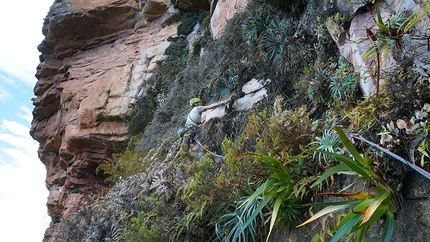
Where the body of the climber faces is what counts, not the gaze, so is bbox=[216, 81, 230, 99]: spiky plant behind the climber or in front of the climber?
in front

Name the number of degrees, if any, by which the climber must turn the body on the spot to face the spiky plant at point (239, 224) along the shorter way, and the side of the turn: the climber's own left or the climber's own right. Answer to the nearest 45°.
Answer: approximately 90° to the climber's own right

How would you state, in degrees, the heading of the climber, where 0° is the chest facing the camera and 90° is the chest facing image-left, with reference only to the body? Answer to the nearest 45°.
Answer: approximately 270°

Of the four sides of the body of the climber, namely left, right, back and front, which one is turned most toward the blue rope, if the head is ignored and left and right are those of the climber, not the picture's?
right

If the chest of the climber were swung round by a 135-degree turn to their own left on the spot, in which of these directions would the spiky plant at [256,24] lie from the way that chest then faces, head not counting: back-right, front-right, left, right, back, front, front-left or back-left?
back-right

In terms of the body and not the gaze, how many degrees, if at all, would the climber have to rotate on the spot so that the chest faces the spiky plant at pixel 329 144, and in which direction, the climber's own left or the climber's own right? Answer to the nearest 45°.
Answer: approximately 90° to the climber's own right
